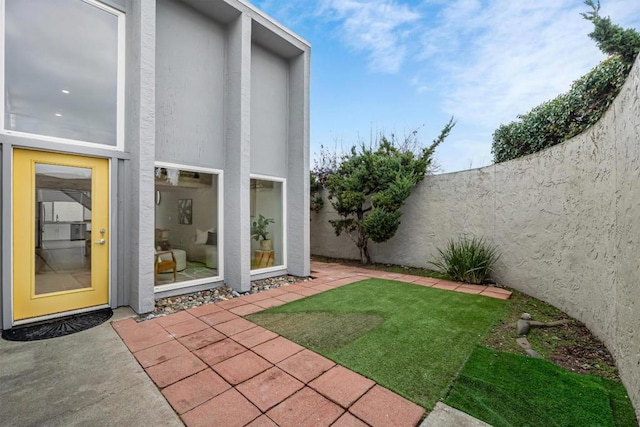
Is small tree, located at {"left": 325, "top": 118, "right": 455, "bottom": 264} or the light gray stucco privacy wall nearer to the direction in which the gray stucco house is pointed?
the light gray stucco privacy wall

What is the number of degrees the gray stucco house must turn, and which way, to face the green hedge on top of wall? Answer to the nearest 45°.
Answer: approximately 45° to its left

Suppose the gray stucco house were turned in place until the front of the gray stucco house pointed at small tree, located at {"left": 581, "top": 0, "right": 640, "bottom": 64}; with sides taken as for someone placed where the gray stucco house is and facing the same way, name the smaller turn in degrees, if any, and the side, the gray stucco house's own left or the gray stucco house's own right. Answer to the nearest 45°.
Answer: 0° — it already faces it

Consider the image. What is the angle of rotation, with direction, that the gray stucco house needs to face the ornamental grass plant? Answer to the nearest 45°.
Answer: approximately 45° to its left
